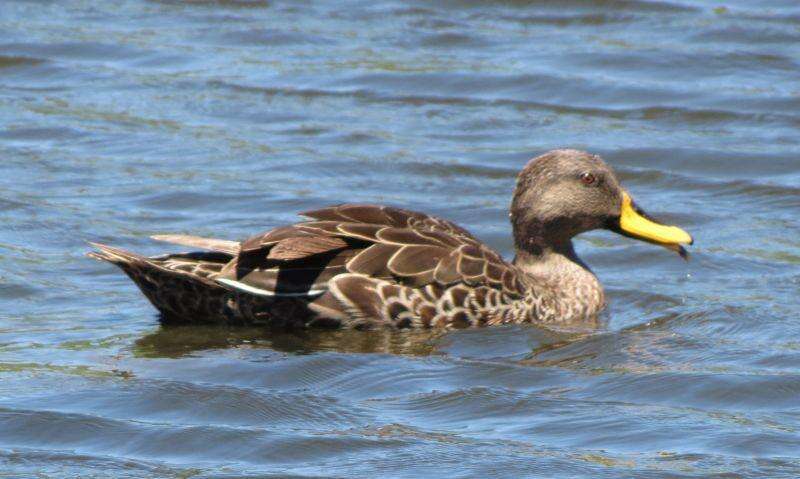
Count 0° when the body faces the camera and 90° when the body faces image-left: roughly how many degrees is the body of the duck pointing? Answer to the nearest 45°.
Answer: approximately 270°
